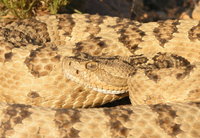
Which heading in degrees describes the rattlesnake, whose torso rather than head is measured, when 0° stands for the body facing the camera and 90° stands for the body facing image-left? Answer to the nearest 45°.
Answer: approximately 90°
